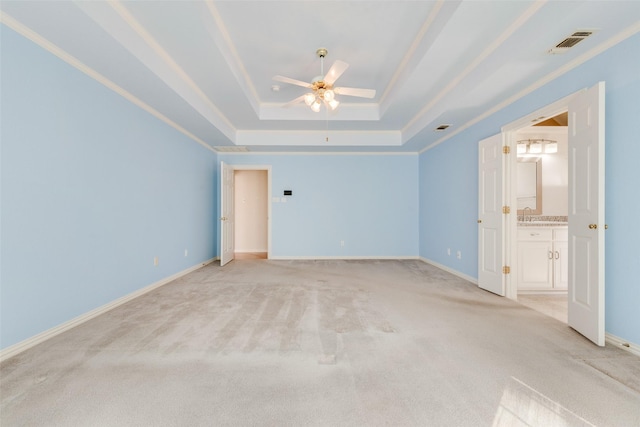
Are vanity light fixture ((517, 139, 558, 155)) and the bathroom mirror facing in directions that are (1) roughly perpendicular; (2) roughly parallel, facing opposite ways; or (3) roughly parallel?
roughly parallel

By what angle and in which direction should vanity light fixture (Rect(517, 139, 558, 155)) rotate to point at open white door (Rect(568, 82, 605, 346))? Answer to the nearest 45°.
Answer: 0° — it already faces it

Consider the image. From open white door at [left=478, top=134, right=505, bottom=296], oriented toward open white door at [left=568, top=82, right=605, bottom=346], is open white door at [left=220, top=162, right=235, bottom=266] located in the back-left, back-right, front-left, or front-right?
back-right

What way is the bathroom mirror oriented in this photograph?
toward the camera

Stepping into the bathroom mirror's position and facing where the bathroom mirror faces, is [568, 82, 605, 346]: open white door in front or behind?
in front

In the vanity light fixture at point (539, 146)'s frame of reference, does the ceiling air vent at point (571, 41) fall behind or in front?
in front

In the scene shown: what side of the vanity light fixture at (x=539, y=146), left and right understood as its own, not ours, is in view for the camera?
front

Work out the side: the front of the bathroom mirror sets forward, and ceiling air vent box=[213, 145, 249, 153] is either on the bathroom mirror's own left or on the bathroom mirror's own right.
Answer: on the bathroom mirror's own right

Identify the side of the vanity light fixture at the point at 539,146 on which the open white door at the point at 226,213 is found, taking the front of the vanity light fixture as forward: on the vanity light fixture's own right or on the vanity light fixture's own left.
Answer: on the vanity light fixture's own right
